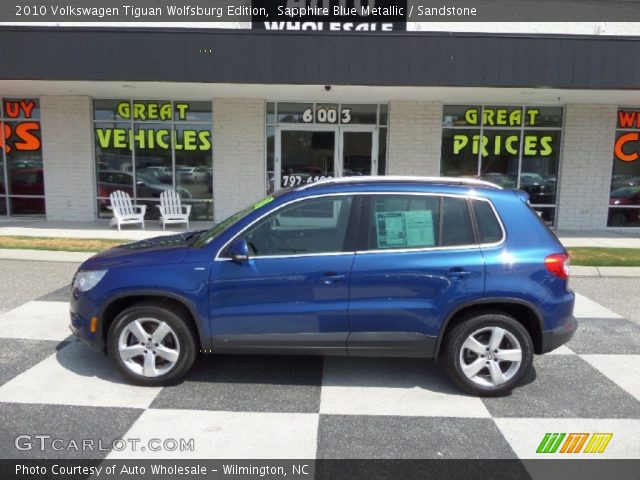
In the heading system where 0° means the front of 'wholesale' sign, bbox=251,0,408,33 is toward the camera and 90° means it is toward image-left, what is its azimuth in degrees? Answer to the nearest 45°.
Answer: approximately 0°

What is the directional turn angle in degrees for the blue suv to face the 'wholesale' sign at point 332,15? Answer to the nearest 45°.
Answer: approximately 90° to its right

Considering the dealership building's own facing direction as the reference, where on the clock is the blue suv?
The blue suv is roughly at 12 o'clock from the dealership building.

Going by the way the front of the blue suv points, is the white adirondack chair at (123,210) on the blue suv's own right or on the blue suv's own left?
on the blue suv's own right

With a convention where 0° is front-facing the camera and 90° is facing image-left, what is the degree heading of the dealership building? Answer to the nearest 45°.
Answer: approximately 0°

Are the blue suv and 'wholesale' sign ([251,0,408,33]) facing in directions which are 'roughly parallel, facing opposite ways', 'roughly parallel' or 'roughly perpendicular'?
roughly perpendicular

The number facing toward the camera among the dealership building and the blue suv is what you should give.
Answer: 1

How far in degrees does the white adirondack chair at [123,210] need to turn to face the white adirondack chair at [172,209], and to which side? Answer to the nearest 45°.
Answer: approximately 45° to its left

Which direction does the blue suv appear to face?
to the viewer's left

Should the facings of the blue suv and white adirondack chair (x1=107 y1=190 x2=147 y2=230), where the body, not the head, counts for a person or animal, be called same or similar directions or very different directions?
very different directions
